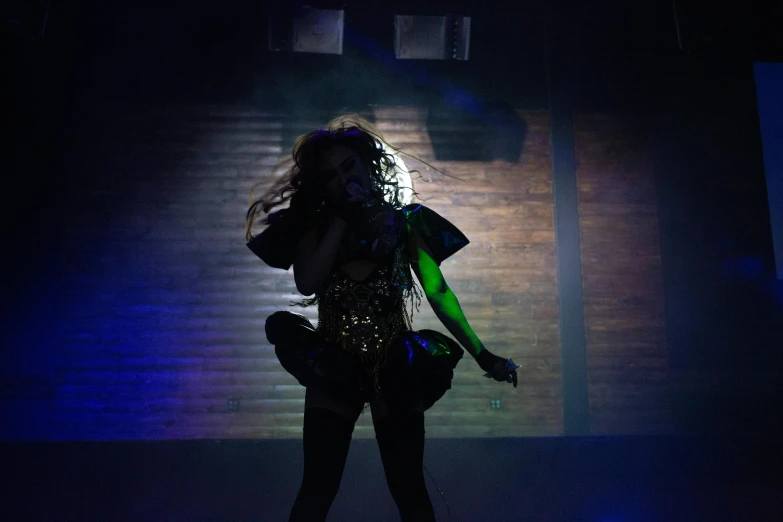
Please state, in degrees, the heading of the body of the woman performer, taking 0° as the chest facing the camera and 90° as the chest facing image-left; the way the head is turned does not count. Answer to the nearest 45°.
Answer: approximately 0°
